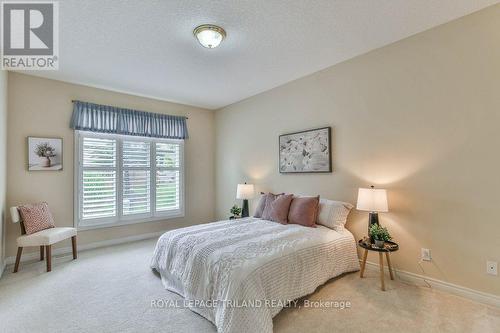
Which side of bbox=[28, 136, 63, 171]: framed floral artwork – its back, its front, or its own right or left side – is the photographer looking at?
front

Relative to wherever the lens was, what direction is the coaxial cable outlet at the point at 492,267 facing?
facing the viewer

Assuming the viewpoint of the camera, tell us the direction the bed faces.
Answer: facing the viewer and to the left of the viewer

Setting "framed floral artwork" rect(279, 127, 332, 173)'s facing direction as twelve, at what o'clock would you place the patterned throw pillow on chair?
The patterned throw pillow on chair is roughly at 1 o'clock from the framed floral artwork.

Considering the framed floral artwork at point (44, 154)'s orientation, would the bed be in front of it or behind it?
in front

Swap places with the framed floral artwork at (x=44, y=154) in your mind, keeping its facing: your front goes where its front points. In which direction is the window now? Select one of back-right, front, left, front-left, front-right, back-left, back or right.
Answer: left

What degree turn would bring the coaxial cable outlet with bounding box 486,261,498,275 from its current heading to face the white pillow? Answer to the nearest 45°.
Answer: approximately 90° to its right

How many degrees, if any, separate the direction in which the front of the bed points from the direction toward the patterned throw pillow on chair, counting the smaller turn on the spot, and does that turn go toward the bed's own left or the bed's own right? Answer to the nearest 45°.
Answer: approximately 45° to the bed's own right

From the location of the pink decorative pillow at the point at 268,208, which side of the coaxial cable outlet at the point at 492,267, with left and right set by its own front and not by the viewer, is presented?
right

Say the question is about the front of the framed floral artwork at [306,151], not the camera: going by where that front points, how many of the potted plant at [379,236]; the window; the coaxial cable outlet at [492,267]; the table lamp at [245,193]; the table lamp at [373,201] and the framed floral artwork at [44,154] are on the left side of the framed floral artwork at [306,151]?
3

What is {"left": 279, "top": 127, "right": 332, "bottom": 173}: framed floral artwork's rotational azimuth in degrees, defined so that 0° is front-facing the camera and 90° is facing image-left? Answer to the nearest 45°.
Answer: approximately 45°
